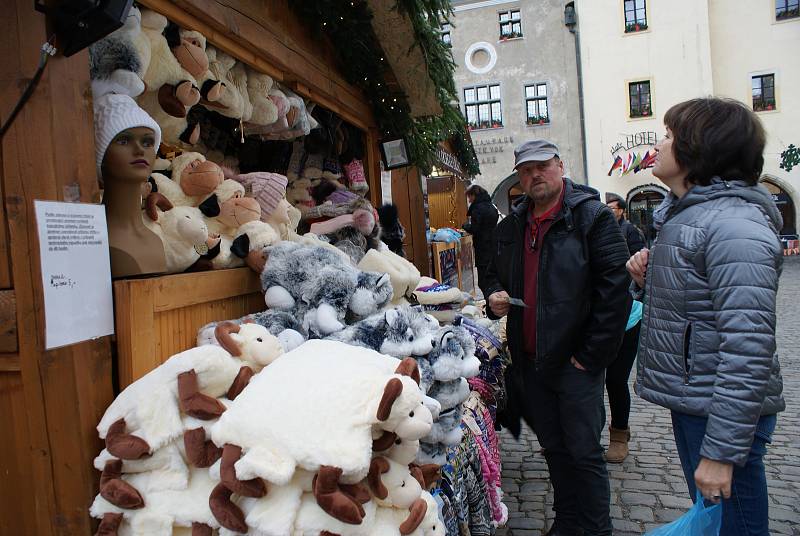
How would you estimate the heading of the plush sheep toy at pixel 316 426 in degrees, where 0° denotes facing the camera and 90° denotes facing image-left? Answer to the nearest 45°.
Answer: approximately 270°

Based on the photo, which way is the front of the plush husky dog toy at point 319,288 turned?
to the viewer's right

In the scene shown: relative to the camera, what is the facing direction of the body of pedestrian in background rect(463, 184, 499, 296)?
to the viewer's left

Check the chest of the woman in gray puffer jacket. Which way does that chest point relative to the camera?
to the viewer's left

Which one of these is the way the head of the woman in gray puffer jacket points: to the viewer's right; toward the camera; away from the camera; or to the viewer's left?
to the viewer's left

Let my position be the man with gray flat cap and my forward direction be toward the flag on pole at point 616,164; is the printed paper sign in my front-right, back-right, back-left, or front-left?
back-left

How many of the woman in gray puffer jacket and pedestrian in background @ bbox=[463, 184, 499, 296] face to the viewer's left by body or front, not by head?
2

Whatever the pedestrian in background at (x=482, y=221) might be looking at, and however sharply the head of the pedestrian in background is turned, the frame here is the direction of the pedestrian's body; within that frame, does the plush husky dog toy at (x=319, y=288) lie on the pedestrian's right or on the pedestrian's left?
on the pedestrian's left

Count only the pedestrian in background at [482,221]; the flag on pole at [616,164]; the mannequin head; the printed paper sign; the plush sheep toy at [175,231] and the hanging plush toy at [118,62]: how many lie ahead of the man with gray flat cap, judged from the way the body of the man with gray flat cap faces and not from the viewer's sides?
4

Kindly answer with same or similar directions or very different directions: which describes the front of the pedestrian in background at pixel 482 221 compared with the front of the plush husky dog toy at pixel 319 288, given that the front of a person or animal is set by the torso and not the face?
very different directions
